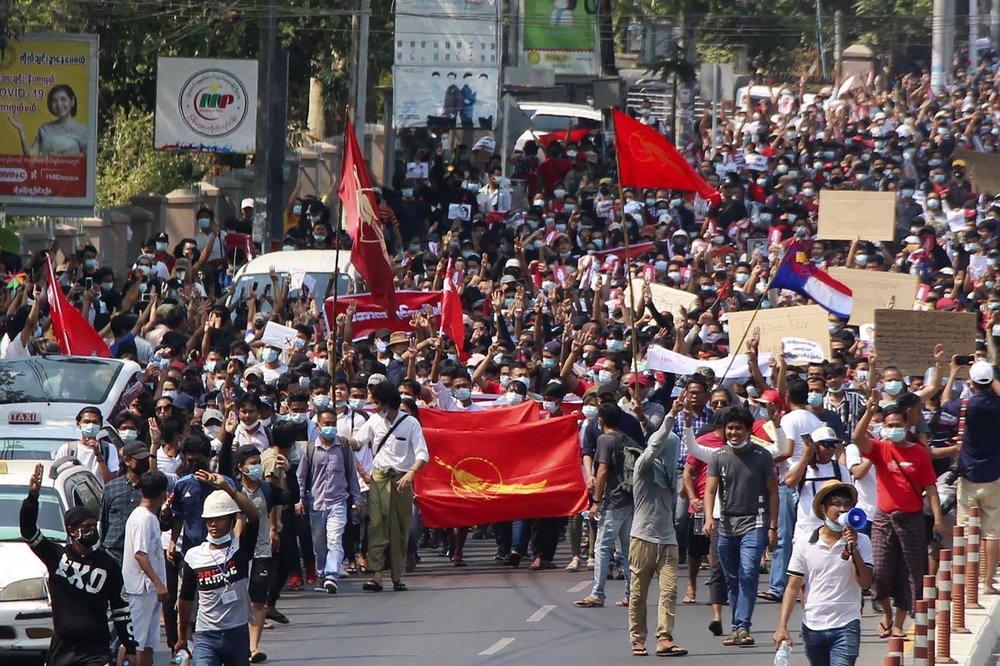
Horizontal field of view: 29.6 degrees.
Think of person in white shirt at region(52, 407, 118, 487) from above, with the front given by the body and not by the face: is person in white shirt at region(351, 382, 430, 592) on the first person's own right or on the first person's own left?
on the first person's own left

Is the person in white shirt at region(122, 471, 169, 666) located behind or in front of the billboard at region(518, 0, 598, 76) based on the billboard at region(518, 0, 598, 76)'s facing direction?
in front

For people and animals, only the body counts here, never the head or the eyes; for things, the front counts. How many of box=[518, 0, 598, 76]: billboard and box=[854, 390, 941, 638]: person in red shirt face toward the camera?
2

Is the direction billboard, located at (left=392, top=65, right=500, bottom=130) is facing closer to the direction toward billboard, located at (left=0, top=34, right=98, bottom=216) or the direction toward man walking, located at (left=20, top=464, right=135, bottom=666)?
the man walking

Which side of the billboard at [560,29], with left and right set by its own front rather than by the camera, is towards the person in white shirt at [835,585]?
front

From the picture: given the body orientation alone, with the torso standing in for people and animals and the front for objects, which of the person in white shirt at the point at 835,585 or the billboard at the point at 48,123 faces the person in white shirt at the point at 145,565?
the billboard
